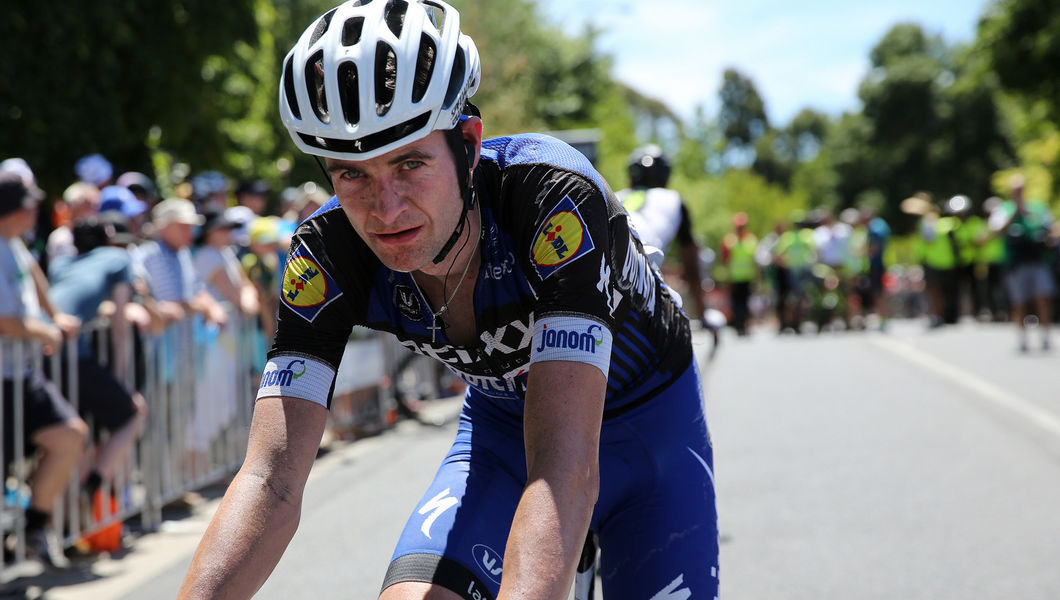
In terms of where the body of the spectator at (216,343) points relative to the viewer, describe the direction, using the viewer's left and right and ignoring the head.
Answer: facing to the right of the viewer

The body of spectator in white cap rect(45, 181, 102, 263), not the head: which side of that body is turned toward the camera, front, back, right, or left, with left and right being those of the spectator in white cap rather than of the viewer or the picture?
right

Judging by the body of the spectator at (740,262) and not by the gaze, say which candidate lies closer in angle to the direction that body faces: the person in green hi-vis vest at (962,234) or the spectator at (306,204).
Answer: the spectator

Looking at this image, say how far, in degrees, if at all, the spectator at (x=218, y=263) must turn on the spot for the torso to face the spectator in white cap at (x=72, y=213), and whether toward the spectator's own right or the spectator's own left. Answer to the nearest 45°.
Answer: approximately 135° to the spectator's own right

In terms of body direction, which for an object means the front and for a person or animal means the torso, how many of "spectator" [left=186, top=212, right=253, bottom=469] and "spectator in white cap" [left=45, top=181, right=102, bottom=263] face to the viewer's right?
2

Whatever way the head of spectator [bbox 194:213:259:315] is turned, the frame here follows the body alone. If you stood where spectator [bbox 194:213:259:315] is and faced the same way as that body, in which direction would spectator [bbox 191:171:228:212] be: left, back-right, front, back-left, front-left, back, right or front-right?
left

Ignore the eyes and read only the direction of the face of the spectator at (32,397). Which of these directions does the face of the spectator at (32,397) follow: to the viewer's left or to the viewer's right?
to the viewer's right

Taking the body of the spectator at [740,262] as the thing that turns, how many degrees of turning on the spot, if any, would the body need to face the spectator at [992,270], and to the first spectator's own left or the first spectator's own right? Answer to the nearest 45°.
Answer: approximately 90° to the first spectator's own left

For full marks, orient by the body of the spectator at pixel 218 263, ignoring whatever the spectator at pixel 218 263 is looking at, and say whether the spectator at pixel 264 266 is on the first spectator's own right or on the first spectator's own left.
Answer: on the first spectator's own left

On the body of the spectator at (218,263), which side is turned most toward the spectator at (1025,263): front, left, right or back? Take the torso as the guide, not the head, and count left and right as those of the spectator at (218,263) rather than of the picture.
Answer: front

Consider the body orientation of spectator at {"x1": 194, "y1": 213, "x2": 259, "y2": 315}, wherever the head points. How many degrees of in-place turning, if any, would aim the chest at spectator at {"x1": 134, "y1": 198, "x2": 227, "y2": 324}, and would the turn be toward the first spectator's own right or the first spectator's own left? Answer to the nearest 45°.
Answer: approximately 135° to the first spectator's own right

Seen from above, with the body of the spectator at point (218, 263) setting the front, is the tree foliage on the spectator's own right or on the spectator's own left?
on the spectator's own left
